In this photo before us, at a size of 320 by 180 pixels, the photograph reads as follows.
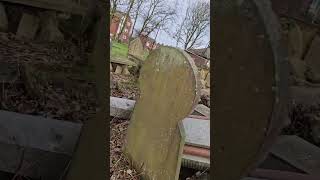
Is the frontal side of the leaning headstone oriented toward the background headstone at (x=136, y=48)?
no

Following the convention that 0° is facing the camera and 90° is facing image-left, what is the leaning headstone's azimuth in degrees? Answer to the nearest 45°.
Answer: approximately 0°
